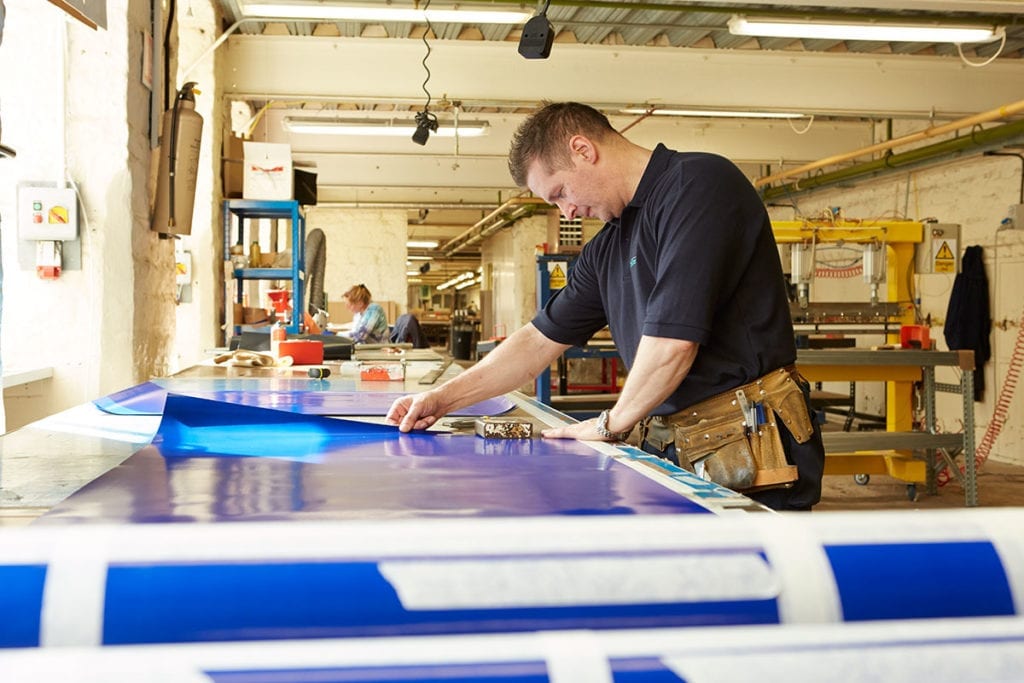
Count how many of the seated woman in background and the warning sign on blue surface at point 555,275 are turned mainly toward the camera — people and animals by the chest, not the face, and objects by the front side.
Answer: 1

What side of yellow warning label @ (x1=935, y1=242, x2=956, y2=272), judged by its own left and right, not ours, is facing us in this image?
front

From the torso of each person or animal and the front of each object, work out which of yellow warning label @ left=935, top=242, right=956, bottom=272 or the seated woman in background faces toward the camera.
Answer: the yellow warning label

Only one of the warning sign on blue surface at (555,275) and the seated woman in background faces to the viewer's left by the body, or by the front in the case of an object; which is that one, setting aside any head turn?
the seated woman in background

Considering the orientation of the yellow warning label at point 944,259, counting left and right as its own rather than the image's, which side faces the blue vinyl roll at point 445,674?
front

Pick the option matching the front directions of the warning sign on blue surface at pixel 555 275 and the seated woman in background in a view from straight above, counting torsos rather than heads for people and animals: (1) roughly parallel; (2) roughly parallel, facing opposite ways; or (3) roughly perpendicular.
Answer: roughly perpendicular

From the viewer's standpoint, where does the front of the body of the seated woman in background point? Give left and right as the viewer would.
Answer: facing to the left of the viewer

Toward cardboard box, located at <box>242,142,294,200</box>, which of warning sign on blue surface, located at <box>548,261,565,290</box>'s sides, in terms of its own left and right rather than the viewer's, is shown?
right

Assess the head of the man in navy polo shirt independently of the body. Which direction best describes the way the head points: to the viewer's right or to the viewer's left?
to the viewer's left

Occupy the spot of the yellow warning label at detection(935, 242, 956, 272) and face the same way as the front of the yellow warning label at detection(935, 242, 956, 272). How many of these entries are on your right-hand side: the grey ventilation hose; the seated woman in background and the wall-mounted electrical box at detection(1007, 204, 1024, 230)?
2

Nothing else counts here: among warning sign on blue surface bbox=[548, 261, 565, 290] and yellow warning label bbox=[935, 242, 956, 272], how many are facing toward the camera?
2

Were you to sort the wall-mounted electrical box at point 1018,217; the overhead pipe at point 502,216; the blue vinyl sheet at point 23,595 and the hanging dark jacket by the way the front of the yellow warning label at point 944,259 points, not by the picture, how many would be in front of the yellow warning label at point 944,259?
1

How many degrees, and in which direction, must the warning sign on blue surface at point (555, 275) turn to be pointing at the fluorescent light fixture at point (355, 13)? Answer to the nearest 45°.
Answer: approximately 45° to its right
